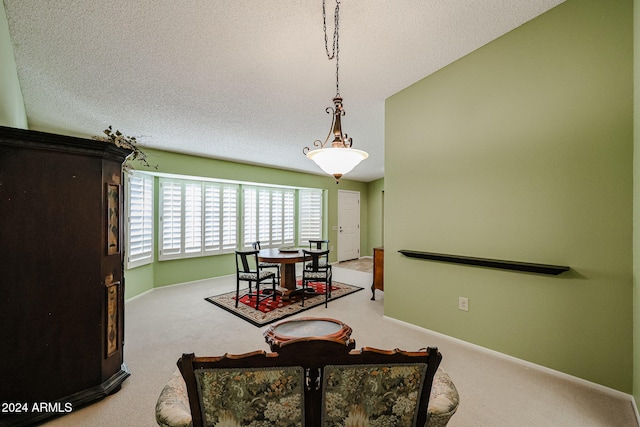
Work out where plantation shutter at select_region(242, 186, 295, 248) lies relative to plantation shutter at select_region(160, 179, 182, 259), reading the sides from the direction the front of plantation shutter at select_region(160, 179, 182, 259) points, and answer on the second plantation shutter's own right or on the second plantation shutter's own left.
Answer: on the second plantation shutter's own left

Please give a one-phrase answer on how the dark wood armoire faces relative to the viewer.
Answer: facing to the right of the viewer

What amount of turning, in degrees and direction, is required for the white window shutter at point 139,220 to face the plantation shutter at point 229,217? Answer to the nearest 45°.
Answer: approximately 90° to its left

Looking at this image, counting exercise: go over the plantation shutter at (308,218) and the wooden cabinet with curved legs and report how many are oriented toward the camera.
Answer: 1

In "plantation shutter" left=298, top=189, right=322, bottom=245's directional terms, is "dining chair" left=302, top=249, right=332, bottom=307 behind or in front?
in front

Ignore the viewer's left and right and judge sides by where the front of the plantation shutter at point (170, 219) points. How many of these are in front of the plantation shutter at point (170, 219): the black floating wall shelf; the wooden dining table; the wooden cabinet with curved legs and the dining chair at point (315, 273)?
4

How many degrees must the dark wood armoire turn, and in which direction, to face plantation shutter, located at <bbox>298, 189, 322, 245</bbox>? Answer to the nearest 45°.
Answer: approximately 45° to its left

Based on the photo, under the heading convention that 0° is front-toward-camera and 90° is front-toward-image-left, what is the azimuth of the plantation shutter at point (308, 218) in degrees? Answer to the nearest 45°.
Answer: approximately 0°

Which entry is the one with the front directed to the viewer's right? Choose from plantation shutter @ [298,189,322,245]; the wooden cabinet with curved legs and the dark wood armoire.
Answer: the dark wood armoire

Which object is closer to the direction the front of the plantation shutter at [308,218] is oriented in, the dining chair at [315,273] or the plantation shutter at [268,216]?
the dining chair
